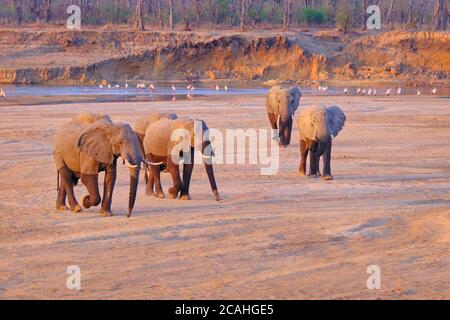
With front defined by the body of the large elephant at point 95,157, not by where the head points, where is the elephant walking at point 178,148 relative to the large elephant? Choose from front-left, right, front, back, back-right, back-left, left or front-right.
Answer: left

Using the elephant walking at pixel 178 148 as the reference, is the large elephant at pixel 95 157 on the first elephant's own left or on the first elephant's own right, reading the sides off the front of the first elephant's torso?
on the first elephant's own right

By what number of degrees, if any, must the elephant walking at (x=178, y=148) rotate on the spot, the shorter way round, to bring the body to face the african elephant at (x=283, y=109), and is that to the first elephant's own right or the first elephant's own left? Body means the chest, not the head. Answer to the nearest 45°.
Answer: approximately 135° to the first elephant's own left

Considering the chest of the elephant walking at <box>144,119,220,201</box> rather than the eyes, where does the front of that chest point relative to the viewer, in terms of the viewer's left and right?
facing the viewer and to the right of the viewer

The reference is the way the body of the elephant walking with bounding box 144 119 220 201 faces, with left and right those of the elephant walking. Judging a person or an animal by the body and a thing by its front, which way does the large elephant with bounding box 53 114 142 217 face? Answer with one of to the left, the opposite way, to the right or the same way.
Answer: the same way

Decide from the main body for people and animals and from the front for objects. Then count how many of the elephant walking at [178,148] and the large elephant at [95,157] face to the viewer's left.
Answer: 0

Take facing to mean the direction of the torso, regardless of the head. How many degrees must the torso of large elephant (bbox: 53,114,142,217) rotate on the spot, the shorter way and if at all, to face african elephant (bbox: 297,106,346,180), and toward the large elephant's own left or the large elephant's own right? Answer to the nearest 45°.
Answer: approximately 90° to the large elephant's own left

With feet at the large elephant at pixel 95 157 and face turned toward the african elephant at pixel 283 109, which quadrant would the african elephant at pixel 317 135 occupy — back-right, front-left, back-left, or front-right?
front-right
